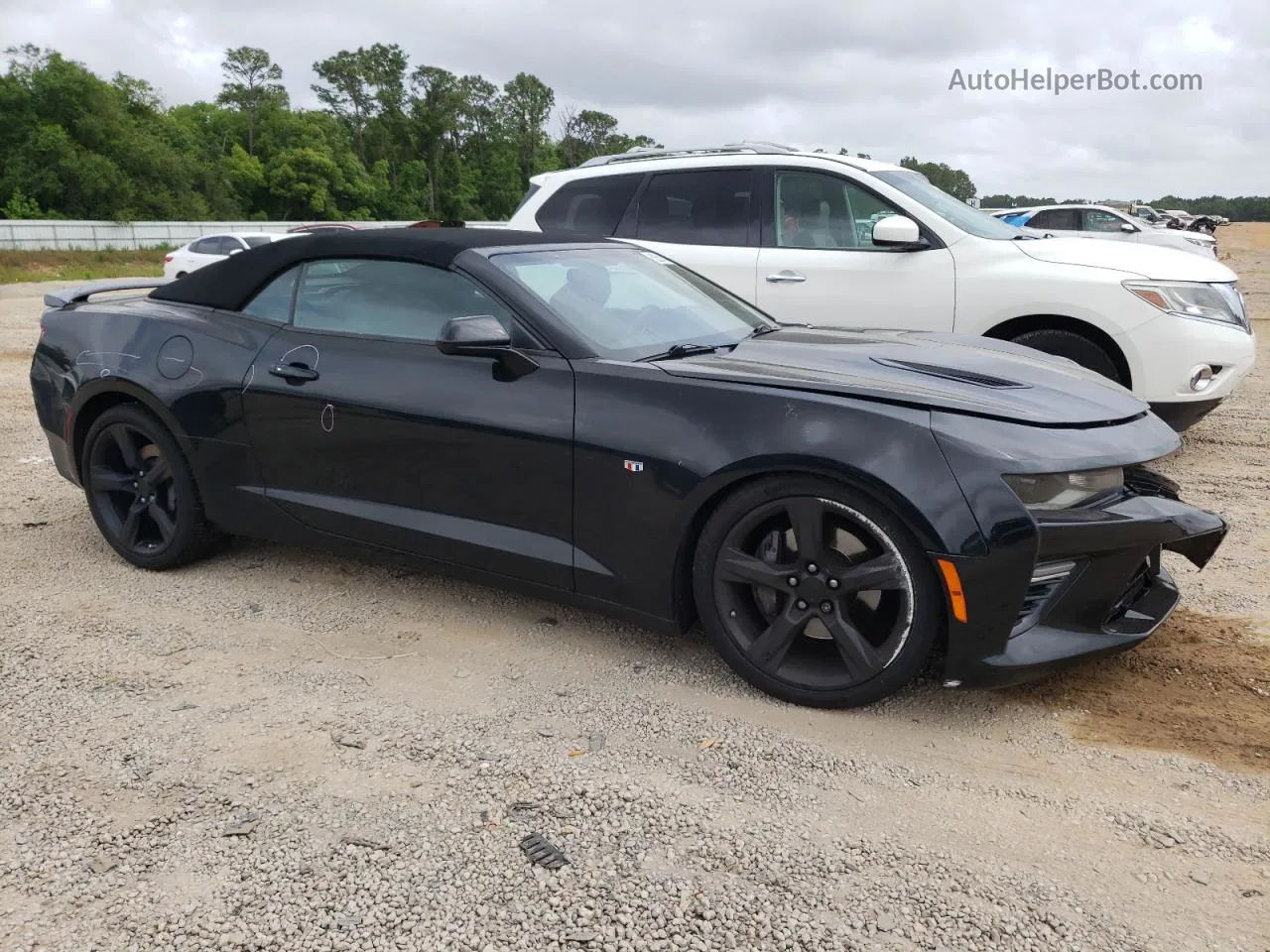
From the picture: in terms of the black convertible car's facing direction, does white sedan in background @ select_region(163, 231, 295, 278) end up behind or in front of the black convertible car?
behind

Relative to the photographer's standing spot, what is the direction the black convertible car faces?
facing the viewer and to the right of the viewer

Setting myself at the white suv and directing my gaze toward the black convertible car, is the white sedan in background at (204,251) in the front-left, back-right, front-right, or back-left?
back-right

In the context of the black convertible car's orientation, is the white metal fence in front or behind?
behind
